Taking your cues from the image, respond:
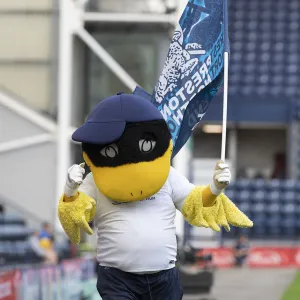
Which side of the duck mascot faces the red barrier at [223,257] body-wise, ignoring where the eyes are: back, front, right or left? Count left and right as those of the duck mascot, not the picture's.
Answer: back

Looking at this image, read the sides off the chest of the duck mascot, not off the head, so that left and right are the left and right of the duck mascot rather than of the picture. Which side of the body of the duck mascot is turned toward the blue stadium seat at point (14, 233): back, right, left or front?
back

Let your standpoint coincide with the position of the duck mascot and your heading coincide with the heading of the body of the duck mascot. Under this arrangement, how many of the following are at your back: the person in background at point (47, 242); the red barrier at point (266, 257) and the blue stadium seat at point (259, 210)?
3

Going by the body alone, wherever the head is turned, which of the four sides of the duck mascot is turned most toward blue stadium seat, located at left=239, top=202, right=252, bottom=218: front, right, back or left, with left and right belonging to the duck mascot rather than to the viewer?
back

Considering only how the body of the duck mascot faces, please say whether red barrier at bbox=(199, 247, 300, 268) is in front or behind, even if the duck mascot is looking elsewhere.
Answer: behind

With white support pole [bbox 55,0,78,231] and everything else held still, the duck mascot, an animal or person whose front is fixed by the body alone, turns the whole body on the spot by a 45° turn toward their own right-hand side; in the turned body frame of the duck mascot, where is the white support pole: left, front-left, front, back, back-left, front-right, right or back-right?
back-right

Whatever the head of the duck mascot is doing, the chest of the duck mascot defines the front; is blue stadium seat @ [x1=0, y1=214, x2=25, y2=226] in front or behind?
behind

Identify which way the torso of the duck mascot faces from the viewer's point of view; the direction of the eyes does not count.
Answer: toward the camera

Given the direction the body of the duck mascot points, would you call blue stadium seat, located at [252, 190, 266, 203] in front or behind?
behind

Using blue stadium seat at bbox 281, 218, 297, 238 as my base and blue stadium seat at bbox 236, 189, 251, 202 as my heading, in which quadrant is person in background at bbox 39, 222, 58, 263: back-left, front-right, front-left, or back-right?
front-left
